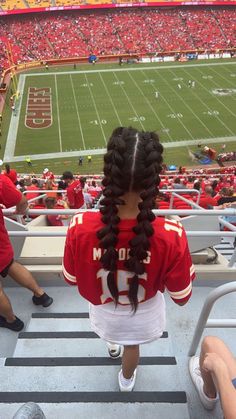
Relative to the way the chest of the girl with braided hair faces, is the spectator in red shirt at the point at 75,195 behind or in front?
in front

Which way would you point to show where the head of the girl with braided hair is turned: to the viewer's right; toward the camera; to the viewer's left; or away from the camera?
away from the camera

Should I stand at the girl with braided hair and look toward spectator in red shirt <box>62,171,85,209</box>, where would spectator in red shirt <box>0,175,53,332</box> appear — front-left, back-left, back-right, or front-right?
front-left

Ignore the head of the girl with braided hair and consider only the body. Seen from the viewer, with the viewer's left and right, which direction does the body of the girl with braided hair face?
facing away from the viewer

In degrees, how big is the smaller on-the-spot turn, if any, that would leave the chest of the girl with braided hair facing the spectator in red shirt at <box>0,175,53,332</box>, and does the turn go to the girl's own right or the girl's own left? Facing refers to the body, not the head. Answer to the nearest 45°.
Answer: approximately 45° to the girl's own left
